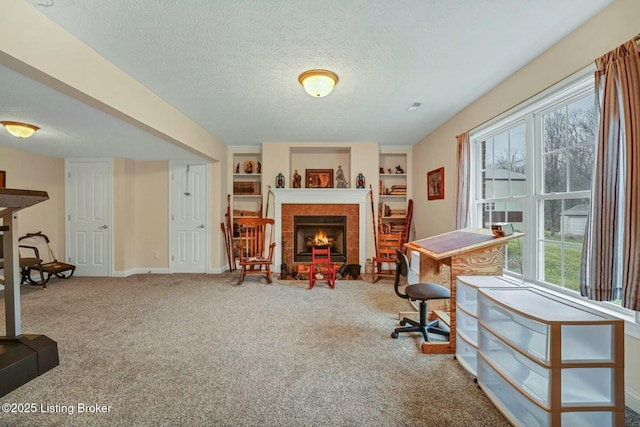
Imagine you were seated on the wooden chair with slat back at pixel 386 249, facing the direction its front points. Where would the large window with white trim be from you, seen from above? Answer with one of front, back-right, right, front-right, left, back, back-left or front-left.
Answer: left

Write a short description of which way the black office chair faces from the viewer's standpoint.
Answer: facing to the right of the viewer

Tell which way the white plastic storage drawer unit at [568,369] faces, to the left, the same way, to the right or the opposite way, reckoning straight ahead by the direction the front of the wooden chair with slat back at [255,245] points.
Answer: to the right

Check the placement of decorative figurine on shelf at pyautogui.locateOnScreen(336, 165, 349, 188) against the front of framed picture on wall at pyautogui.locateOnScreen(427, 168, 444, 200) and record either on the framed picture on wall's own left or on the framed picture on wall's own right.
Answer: on the framed picture on wall's own right

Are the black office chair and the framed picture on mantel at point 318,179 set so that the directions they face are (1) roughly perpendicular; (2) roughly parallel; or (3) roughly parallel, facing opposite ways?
roughly perpendicular

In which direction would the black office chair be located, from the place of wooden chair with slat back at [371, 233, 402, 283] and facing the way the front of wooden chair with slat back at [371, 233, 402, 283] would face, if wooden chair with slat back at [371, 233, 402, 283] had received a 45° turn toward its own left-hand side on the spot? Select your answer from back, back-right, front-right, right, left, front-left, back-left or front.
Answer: front

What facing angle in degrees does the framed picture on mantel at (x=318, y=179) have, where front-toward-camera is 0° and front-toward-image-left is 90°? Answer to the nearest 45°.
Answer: approximately 0°

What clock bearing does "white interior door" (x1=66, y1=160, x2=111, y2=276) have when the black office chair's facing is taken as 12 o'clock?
The white interior door is roughly at 6 o'clock from the black office chair.

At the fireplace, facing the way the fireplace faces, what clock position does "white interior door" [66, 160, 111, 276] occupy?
The white interior door is roughly at 3 o'clock from the fireplace.

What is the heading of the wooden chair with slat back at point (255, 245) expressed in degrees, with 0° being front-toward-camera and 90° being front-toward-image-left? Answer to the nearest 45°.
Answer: approximately 0°

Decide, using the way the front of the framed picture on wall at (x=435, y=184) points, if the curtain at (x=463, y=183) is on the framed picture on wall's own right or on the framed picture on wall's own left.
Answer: on the framed picture on wall's own left

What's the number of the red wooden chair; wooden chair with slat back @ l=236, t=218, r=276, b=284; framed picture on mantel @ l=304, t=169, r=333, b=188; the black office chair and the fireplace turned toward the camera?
4

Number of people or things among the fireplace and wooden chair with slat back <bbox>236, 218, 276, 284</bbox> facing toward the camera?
2

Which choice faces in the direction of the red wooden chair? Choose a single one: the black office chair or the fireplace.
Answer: the fireplace
